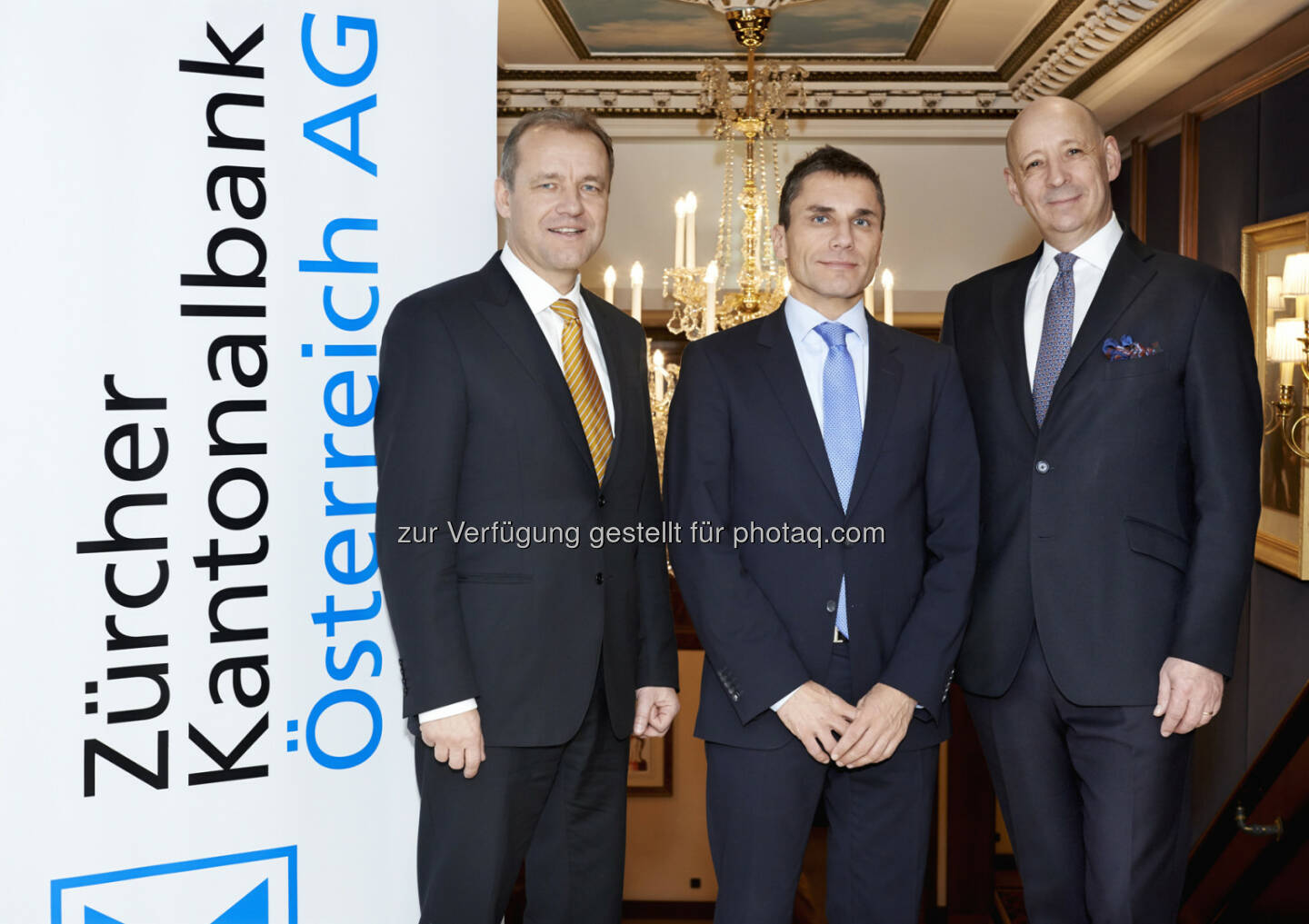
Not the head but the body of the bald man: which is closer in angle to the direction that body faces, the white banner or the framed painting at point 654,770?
the white banner

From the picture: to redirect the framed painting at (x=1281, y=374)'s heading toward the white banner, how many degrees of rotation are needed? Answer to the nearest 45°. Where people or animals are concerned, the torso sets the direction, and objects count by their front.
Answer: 0° — it already faces it

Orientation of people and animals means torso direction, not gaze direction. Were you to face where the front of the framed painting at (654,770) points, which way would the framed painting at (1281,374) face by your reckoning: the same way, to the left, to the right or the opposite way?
to the right

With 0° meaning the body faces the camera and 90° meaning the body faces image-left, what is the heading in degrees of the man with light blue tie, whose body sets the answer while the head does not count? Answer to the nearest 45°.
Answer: approximately 0°

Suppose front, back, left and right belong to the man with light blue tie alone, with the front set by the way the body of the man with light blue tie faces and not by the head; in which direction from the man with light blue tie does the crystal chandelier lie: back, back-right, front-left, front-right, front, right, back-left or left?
back

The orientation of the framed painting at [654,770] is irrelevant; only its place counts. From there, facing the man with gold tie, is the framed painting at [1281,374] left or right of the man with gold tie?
left
